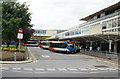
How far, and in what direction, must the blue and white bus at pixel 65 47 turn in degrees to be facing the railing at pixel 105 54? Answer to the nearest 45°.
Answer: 0° — it already faces it
